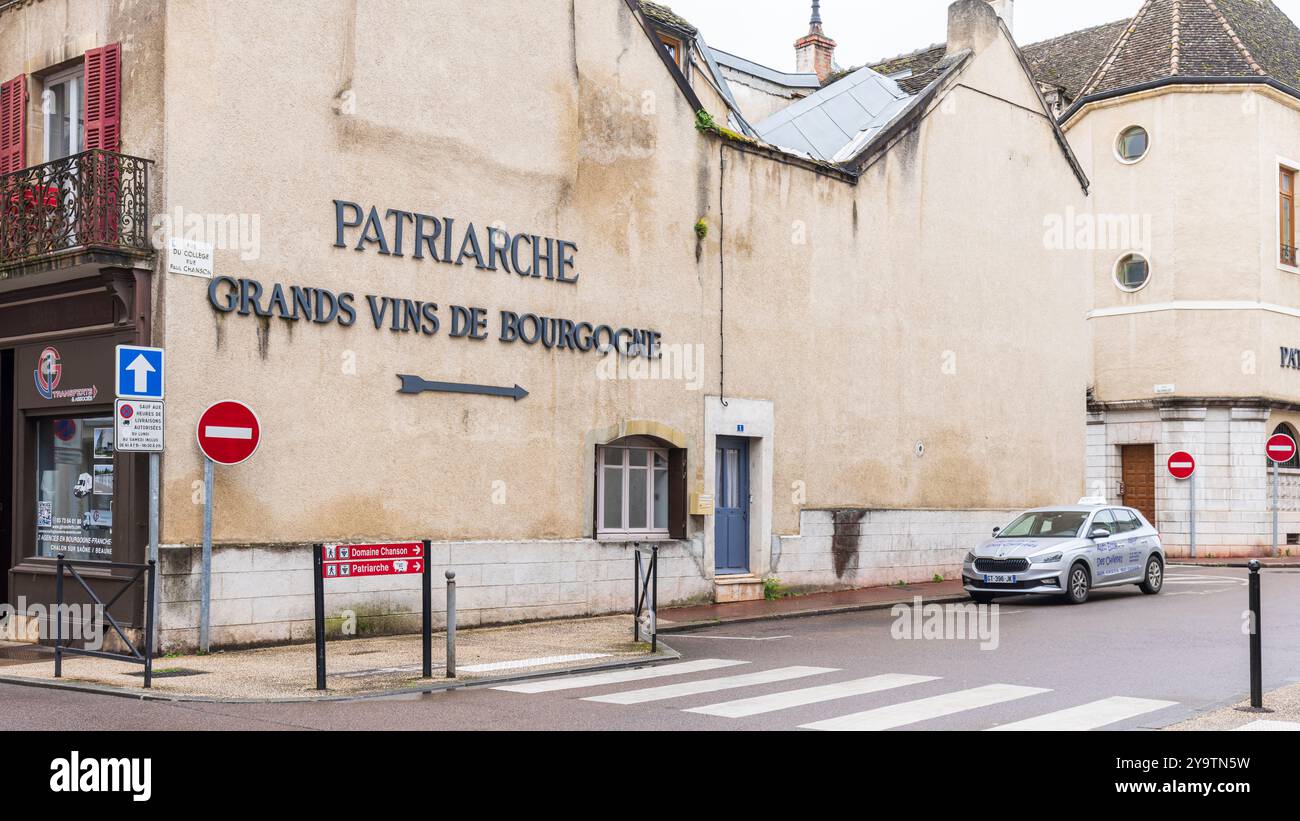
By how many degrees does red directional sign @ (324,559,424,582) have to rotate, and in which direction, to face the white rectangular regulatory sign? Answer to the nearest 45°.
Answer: approximately 135° to its right

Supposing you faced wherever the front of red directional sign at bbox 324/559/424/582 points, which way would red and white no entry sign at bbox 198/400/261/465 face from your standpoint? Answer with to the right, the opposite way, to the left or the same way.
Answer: the same way

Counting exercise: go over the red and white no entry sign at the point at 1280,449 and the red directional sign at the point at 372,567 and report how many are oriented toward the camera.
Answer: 2

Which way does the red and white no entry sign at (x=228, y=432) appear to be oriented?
toward the camera

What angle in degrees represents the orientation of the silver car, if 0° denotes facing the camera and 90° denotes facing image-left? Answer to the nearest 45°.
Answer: approximately 45°

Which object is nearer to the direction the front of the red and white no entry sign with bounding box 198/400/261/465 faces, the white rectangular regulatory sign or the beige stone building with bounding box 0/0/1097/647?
the white rectangular regulatory sign

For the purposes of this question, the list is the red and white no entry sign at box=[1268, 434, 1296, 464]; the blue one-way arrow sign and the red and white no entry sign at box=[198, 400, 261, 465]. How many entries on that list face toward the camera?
3

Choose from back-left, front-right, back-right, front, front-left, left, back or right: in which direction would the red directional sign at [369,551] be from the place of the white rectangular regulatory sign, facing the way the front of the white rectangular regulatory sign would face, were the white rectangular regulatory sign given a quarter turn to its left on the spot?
front-right

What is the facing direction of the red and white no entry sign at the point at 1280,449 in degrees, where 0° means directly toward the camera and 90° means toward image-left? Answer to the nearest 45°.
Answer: approximately 0°

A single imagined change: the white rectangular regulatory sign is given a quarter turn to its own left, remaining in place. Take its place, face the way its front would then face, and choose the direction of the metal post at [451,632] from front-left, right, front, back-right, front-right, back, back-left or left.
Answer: front-right

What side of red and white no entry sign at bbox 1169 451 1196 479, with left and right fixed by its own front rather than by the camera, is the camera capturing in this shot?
front

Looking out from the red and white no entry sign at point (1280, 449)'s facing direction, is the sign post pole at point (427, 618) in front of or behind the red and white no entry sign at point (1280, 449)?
in front

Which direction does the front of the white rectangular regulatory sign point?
toward the camera

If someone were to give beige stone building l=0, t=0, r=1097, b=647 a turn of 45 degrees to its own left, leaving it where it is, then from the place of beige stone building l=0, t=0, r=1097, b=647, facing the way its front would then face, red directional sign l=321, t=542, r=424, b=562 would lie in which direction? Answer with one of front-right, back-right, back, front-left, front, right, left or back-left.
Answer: right

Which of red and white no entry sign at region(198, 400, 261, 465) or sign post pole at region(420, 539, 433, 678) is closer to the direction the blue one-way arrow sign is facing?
the sign post pole
